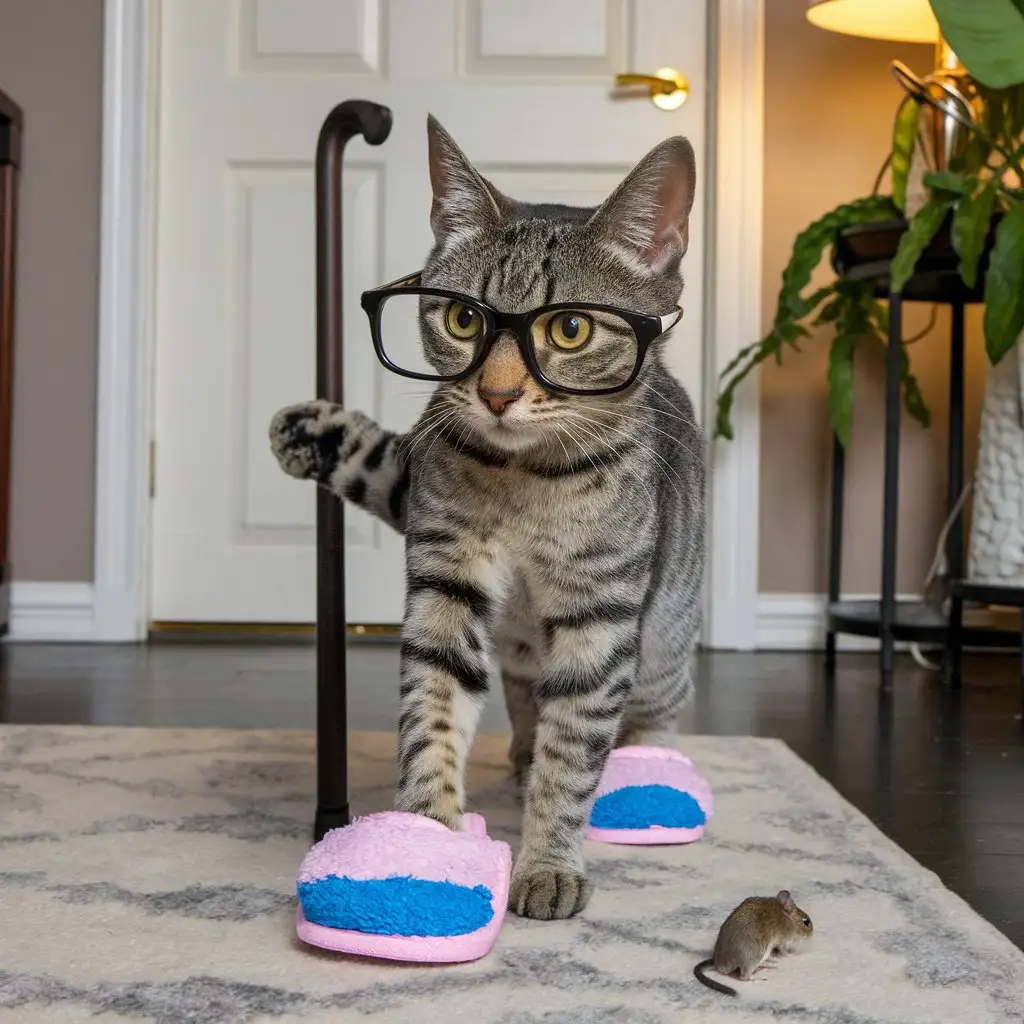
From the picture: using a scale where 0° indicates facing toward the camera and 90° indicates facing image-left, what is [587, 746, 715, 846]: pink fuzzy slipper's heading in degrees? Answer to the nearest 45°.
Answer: approximately 0°

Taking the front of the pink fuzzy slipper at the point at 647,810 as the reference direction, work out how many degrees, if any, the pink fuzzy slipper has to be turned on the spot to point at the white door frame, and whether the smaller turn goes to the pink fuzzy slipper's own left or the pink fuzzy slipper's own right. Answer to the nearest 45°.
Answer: approximately 135° to the pink fuzzy slipper's own right

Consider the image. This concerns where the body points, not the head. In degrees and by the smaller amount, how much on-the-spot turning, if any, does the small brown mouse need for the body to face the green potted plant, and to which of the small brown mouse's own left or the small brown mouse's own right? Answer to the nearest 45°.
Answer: approximately 45° to the small brown mouse's own left

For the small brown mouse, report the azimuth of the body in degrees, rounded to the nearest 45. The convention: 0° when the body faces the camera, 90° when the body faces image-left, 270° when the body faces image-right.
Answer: approximately 225°

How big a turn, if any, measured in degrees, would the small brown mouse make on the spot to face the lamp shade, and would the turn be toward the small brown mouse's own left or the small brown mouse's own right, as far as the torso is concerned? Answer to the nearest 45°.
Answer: approximately 45° to the small brown mouse's own left

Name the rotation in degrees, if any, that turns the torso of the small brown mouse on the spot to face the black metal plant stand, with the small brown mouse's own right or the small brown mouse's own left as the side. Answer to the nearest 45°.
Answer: approximately 45° to the small brown mouse's own left

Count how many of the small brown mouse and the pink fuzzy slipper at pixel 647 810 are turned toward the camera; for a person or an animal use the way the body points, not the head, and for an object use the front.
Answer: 1
